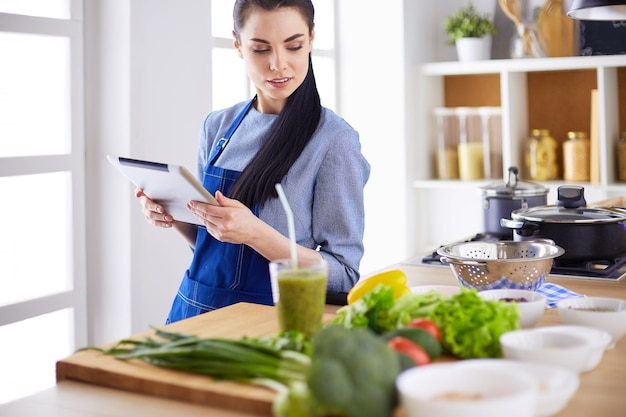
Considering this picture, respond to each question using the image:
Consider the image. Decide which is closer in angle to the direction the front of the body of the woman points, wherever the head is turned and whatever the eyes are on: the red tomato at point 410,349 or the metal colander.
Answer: the red tomato

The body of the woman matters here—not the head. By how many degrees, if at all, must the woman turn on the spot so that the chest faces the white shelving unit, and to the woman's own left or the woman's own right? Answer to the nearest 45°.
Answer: approximately 180°

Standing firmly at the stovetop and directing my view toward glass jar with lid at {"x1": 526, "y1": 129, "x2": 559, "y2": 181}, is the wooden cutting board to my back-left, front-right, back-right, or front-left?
back-left

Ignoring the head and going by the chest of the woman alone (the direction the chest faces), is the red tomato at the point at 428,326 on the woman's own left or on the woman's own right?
on the woman's own left

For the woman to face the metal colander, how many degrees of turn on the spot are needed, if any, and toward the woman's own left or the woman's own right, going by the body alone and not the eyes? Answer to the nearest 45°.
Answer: approximately 90° to the woman's own left

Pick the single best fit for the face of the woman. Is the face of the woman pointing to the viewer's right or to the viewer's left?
to the viewer's left

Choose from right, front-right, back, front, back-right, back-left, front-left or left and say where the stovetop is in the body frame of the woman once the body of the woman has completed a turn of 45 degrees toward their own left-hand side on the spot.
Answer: left

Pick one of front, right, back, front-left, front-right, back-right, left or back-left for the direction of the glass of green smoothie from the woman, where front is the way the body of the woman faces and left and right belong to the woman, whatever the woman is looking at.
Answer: front-left

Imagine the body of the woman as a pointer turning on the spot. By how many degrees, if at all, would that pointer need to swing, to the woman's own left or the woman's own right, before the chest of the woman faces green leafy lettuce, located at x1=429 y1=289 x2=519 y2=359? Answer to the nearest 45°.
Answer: approximately 45° to the woman's own left

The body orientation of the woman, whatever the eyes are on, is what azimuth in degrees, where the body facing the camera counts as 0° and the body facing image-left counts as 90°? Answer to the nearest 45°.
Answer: approximately 45°
